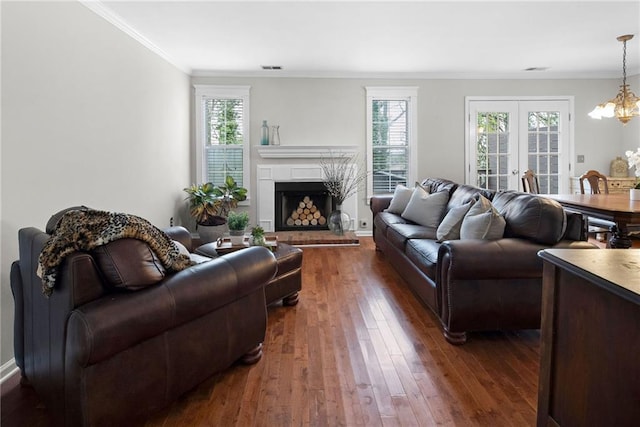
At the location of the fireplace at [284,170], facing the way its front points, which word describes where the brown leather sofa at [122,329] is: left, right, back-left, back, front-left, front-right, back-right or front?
front

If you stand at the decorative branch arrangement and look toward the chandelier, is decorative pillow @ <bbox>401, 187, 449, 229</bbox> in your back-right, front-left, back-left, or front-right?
front-right

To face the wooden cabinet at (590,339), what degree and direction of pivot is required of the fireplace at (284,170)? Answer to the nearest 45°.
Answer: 0° — it already faces it

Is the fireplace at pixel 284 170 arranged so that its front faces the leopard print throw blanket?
yes

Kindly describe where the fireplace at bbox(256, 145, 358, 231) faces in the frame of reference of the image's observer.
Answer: facing the viewer

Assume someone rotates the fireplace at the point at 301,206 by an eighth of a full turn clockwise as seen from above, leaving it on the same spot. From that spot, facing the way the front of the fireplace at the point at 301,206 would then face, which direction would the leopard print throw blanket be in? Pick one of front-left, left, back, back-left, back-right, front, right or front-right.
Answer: front-left

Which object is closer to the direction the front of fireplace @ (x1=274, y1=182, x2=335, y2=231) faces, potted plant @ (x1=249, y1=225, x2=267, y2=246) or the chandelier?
the potted plant

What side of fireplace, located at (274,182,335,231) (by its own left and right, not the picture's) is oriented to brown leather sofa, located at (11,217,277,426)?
front

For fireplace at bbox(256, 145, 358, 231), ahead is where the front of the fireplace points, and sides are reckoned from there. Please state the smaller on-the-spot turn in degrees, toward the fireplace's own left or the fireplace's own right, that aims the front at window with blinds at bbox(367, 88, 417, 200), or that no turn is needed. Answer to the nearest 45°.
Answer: approximately 90° to the fireplace's own left

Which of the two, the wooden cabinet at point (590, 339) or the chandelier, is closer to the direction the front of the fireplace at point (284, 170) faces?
the wooden cabinet

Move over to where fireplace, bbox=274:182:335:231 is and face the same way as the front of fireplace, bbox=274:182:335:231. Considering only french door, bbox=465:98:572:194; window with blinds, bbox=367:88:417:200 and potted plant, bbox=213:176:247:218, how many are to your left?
2

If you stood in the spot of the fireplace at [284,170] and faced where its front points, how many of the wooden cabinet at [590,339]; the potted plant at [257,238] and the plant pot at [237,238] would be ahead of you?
3

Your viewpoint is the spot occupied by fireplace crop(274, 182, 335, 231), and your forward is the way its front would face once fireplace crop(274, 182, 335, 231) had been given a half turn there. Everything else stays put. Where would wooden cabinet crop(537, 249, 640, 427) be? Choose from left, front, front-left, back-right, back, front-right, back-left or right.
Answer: back
